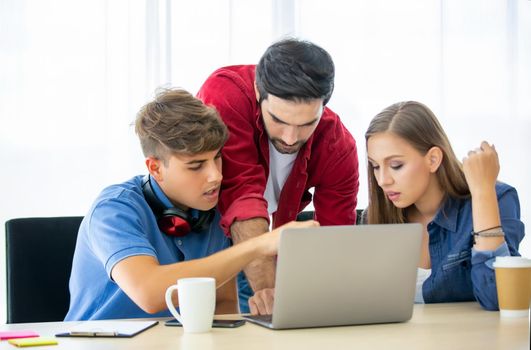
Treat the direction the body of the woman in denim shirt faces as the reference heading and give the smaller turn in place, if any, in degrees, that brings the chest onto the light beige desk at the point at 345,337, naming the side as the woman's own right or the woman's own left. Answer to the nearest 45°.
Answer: approximately 45° to the woman's own left

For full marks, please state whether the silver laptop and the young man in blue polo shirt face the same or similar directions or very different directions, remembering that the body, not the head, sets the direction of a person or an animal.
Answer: very different directions

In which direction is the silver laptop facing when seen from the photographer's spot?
facing away from the viewer and to the left of the viewer

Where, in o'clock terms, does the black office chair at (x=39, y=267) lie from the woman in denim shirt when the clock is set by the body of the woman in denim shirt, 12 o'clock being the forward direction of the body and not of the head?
The black office chair is roughly at 1 o'clock from the woman in denim shirt.

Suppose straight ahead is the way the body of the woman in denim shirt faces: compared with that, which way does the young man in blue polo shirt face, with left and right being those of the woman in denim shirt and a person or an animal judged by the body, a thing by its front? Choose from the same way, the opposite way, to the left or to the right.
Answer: to the left

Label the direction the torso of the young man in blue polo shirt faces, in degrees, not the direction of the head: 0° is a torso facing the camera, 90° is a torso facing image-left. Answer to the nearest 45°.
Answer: approximately 315°

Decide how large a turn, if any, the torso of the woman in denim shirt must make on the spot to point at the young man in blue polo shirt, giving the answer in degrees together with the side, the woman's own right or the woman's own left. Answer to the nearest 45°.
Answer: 0° — they already face them
